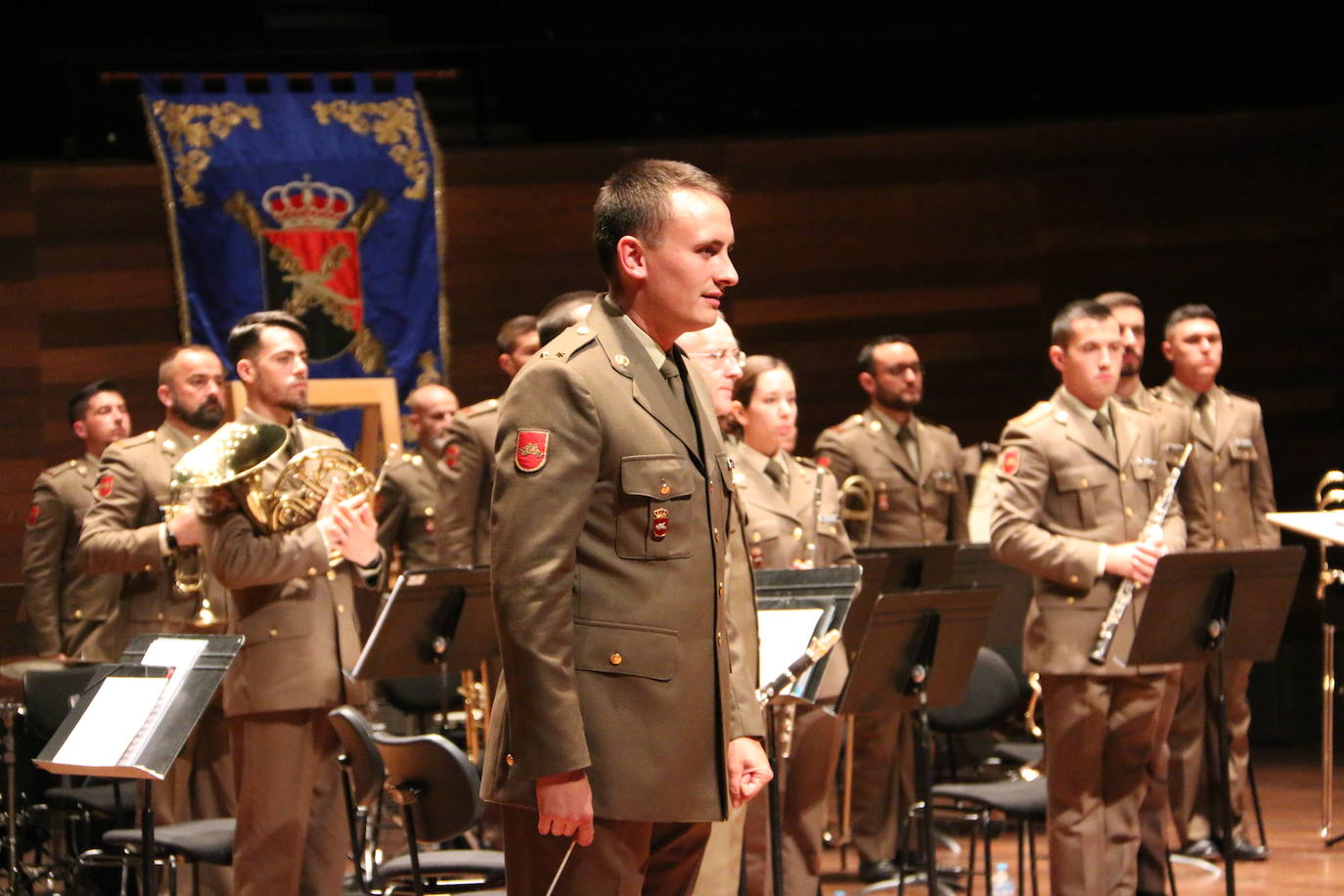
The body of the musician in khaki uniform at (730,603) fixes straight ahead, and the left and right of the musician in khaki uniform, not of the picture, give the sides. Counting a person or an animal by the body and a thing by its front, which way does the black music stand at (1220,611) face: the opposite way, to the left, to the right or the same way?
the opposite way

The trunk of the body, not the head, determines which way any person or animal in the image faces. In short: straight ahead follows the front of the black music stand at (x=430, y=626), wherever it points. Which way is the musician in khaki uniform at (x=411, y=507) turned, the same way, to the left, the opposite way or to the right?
the opposite way

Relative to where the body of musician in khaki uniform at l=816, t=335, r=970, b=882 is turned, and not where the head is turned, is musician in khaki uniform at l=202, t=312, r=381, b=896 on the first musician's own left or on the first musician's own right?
on the first musician's own right

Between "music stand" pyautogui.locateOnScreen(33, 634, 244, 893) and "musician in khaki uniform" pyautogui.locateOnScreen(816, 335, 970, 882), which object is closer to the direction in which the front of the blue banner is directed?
the music stand

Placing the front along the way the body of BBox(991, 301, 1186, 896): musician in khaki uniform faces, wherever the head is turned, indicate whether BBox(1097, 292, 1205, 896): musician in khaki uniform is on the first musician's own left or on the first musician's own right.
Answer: on the first musician's own left

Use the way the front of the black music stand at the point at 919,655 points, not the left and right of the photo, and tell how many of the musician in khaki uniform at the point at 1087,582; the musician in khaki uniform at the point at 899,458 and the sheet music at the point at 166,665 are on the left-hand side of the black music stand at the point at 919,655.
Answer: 1

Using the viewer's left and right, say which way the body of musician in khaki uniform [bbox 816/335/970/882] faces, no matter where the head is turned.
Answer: facing the viewer and to the right of the viewer

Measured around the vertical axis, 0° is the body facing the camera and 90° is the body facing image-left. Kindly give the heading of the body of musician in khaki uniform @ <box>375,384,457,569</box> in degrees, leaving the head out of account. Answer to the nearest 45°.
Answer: approximately 315°

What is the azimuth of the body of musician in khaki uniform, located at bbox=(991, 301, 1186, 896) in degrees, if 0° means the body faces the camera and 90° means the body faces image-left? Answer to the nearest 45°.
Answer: approximately 315°

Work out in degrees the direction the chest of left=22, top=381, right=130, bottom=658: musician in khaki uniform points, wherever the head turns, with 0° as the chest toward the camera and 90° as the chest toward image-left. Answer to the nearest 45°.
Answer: approximately 315°

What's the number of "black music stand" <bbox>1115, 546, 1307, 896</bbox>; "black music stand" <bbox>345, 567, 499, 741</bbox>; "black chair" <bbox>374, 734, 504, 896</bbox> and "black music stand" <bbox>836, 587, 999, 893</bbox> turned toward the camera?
0

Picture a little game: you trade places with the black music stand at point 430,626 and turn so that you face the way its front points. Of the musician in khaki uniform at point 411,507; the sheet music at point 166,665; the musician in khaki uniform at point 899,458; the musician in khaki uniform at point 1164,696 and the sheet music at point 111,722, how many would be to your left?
2

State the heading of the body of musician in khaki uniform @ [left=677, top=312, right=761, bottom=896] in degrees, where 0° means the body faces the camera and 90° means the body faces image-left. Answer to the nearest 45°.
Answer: approximately 315°

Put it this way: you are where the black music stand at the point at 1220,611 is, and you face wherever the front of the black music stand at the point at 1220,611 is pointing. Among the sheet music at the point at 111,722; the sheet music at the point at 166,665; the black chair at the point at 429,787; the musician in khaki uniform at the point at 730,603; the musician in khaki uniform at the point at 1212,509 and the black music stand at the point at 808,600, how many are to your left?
5

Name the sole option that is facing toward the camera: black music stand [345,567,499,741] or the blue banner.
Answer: the blue banner

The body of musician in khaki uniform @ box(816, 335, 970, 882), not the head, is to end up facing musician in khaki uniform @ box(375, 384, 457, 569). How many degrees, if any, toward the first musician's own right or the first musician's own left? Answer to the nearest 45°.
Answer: approximately 135° to the first musician's own right
